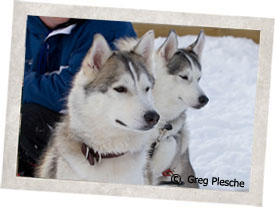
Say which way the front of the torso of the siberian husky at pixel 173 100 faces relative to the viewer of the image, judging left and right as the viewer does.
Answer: facing the viewer and to the right of the viewer

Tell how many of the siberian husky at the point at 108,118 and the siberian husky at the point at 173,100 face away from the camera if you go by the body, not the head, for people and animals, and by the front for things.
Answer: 0
